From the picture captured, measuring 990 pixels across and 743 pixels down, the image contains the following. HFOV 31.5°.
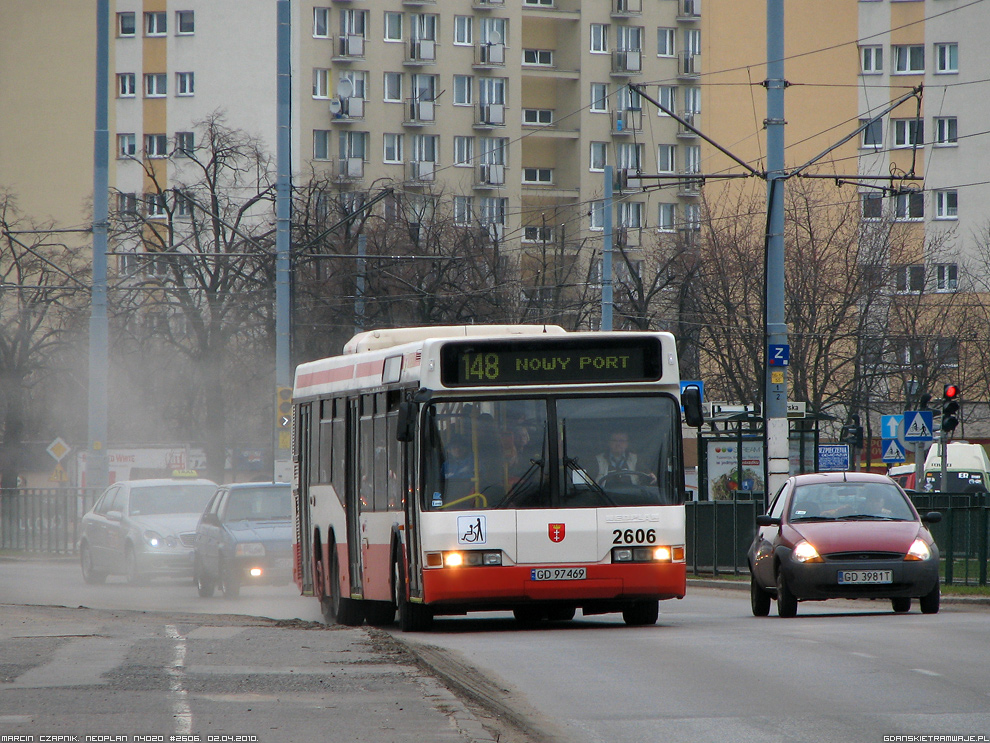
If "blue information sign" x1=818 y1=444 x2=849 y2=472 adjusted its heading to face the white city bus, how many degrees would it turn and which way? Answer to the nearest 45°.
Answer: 0° — it already faces it

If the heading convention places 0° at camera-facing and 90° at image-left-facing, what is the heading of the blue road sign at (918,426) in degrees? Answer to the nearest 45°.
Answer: approximately 0°

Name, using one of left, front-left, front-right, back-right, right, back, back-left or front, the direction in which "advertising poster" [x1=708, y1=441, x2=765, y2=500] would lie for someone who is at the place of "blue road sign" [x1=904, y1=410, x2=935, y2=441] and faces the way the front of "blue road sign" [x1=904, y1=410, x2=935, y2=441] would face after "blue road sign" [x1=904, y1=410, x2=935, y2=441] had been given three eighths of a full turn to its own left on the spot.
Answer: left

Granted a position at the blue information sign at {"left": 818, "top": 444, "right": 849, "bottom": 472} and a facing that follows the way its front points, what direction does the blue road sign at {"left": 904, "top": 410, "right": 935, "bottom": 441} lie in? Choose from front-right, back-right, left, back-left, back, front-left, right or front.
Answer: front-left

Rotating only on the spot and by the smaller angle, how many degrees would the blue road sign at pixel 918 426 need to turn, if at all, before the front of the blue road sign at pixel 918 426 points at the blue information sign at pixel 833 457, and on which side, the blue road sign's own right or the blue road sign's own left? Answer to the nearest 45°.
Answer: approximately 135° to the blue road sign's own right

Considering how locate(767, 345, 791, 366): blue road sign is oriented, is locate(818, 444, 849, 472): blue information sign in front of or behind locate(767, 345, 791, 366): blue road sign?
behind
